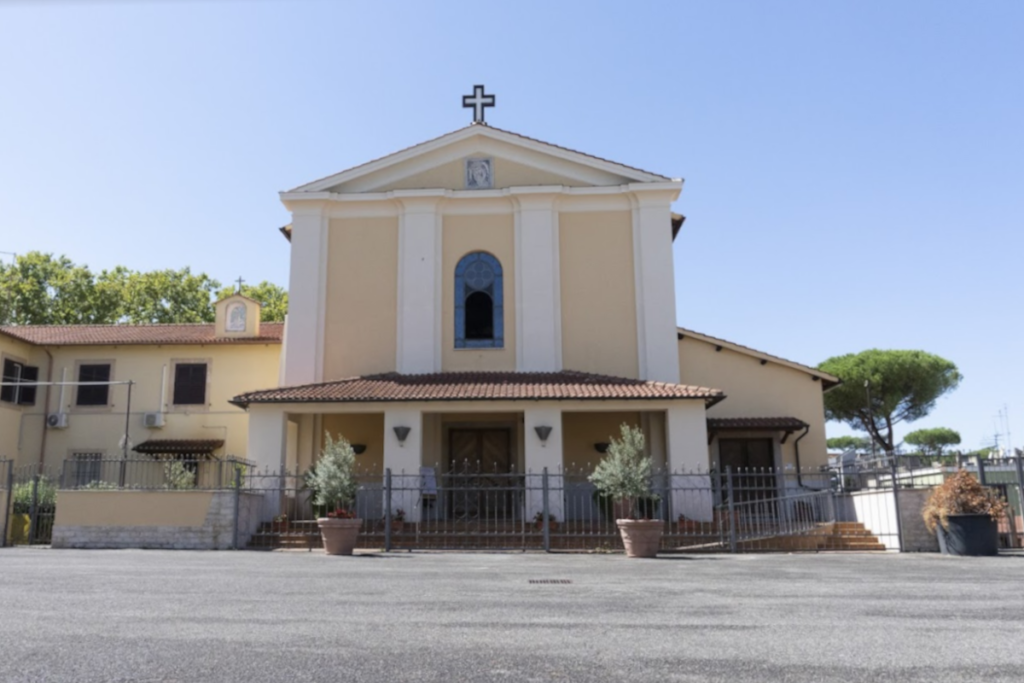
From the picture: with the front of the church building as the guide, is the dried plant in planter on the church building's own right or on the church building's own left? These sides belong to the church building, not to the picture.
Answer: on the church building's own left

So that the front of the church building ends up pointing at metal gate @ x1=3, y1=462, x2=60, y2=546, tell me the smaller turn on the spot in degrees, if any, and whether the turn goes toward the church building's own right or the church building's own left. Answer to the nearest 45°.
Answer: approximately 45° to the church building's own right

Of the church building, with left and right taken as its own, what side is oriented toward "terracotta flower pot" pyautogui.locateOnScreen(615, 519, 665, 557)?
front

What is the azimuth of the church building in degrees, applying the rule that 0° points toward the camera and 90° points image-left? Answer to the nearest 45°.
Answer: approximately 0°

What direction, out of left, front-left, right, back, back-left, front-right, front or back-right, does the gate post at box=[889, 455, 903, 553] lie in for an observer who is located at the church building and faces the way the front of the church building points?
front-left

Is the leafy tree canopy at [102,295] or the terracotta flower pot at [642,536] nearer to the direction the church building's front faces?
the terracotta flower pot

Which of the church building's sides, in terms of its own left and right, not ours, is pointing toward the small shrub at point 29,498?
right

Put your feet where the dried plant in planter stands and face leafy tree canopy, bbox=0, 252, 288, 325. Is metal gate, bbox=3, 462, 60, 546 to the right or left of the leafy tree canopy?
left

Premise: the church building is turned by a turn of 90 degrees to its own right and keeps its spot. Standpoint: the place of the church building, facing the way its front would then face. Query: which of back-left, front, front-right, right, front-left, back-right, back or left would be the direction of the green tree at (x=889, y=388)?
back-right

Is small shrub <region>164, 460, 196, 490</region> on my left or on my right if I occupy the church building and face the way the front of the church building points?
on my right

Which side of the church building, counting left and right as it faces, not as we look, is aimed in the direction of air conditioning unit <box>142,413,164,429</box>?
right

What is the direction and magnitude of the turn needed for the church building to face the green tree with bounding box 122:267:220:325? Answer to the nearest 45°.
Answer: approximately 135° to its right

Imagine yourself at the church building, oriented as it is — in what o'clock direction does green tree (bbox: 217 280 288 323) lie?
The green tree is roughly at 5 o'clock from the church building.

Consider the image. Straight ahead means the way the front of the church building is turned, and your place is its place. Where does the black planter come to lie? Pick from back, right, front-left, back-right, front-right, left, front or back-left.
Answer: front-left
